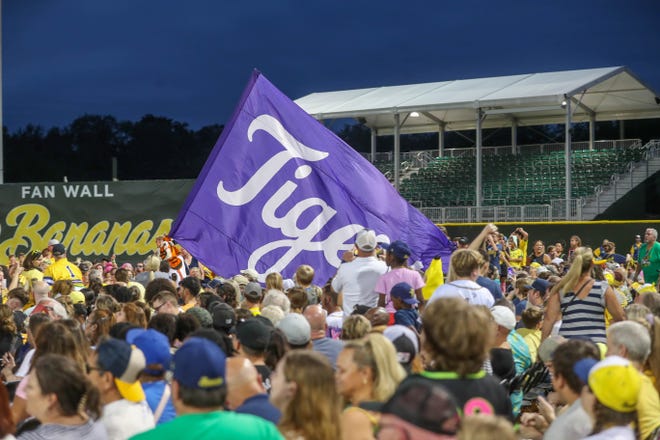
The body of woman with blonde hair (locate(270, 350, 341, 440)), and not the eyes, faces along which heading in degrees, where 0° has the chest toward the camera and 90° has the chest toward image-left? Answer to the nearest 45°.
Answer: approximately 135°

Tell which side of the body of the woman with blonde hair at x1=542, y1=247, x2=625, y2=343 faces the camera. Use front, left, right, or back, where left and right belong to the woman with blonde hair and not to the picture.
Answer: back

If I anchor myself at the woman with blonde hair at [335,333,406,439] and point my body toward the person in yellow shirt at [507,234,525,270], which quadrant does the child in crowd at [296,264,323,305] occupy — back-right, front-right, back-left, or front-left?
front-left

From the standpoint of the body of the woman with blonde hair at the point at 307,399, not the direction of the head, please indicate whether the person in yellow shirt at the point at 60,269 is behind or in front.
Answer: in front

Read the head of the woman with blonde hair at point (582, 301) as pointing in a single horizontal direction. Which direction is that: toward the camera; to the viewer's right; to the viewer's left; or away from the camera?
away from the camera

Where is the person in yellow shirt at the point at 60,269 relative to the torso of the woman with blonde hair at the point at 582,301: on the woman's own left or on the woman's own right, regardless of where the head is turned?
on the woman's own left

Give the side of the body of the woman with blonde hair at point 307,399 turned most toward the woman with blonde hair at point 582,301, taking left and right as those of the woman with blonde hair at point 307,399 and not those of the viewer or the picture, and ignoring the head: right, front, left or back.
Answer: right

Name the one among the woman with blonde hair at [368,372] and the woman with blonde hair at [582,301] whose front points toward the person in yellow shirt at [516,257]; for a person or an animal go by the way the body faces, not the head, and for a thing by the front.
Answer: the woman with blonde hair at [582,301]

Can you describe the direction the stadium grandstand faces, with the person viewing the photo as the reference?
facing the viewer and to the left of the viewer
